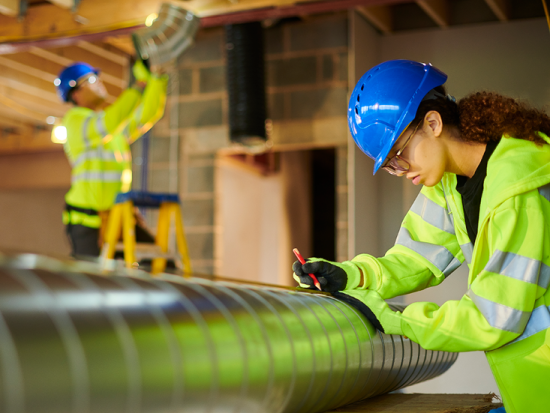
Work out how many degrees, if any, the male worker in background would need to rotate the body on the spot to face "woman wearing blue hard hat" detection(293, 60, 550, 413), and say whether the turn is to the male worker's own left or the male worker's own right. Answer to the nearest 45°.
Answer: approximately 90° to the male worker's own right

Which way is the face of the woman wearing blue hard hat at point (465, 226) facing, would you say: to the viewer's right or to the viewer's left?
to the viewer's left
